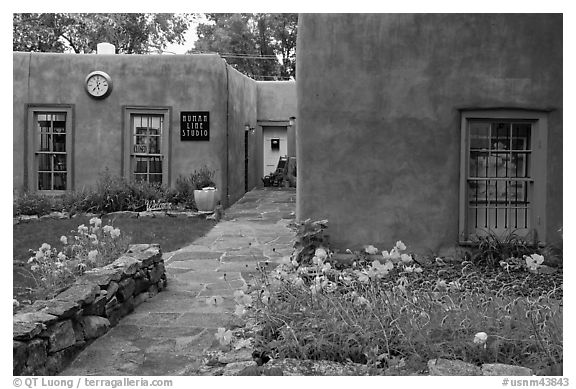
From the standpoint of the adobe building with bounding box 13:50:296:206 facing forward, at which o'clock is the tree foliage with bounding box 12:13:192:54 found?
The tree foliage is roughly at 6 o'clock from the adobe building.

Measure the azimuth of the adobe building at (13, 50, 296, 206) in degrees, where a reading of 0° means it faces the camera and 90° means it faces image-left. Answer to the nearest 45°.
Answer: approximately 0°

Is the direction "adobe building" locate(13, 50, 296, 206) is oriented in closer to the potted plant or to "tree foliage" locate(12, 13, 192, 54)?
the potted plant

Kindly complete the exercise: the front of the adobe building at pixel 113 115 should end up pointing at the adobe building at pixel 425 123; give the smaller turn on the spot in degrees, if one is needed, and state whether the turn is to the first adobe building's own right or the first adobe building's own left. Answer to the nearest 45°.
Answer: approximately 45° to the first adobe building's own left

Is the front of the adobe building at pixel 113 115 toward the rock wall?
yes

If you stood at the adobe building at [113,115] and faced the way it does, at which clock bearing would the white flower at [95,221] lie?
The white flower is roughly at 12 o'clock from the adobe building.

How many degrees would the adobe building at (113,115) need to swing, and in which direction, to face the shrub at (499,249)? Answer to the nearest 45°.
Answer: approximately 45° to its left
